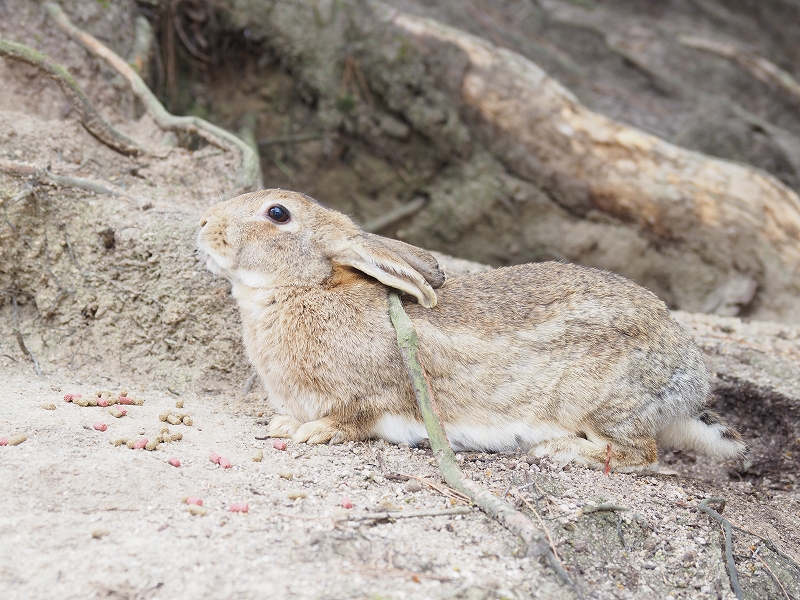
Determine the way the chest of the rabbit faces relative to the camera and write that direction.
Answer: to the viewer's left

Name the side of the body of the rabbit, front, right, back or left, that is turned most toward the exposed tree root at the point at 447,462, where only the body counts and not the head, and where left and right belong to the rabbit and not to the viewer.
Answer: left

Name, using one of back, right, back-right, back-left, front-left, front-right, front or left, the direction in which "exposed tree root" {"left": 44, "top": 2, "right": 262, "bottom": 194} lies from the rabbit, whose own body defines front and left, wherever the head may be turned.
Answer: front-right
